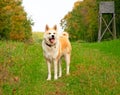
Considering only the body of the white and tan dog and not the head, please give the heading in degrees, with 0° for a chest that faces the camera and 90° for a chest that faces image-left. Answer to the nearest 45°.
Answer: approximately 45°
